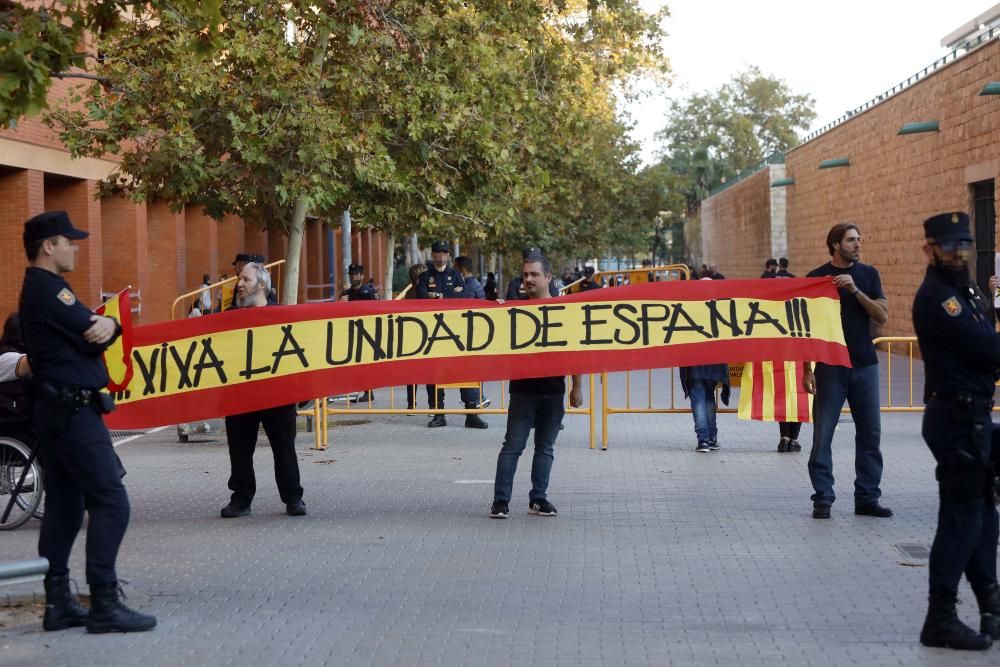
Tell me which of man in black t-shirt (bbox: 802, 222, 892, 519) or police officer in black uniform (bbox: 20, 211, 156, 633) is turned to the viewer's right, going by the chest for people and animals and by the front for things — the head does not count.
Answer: the police officer in black uniform

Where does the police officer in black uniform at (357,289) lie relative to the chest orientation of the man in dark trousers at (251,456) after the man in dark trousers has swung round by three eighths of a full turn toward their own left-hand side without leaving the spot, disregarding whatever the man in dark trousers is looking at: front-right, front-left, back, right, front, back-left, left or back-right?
front-left

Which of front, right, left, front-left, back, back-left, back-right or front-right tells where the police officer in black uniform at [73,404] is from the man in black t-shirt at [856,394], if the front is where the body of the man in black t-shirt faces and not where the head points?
front-right

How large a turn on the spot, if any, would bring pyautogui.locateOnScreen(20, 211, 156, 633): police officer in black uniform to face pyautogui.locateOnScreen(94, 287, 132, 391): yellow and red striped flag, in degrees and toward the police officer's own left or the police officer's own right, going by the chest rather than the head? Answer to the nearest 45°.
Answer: approximately 90° to the police officer's own left

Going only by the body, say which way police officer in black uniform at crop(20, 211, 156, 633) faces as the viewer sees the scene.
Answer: to the viewer's right

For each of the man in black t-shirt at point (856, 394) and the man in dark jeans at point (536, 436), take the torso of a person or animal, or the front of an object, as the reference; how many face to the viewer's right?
0

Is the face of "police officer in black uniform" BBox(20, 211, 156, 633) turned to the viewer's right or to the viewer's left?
to the viewer's right

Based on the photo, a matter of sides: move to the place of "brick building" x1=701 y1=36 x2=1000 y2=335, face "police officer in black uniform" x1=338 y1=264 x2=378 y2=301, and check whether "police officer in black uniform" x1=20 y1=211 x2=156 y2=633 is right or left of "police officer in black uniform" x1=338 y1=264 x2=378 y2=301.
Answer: left

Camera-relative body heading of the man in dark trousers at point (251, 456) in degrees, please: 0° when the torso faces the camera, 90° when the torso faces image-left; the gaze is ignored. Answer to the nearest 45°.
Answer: approximately 0°

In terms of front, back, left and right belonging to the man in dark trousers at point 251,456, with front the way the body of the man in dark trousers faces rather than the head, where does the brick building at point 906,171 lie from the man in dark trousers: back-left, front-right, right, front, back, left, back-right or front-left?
back-left
